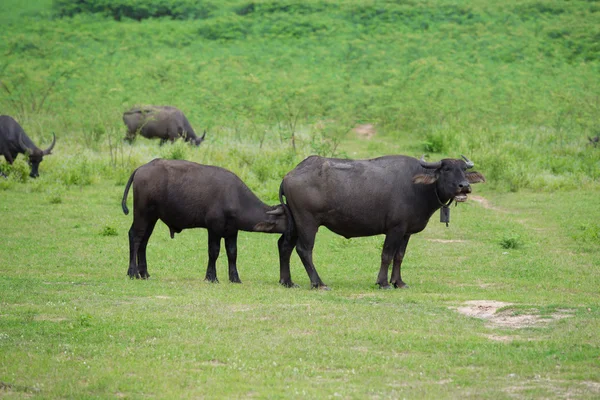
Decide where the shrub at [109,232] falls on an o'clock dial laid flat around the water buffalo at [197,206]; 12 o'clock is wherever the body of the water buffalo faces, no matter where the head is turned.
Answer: The shrub is roughly at 8 o'clock from the water buffalo.

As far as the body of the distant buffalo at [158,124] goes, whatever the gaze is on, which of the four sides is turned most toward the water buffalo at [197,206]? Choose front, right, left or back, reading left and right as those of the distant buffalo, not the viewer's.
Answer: right

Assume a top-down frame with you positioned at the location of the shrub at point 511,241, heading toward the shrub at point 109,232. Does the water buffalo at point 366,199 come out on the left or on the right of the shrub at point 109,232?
left

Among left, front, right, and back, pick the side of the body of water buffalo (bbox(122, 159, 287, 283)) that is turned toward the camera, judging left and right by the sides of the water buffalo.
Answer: right

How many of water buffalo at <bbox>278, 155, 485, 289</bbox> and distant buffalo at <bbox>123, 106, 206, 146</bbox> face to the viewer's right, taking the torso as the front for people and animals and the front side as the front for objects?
2

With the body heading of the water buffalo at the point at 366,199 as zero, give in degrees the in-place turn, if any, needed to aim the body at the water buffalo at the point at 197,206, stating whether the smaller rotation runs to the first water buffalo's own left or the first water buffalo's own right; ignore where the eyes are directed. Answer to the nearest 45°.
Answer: approximately 180°

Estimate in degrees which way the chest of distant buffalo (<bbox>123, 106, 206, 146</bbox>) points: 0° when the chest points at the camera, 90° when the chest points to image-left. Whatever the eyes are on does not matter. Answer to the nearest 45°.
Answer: approximately 270°

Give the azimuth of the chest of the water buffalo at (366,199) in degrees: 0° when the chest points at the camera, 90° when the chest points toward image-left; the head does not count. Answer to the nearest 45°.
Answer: approximately 270°
